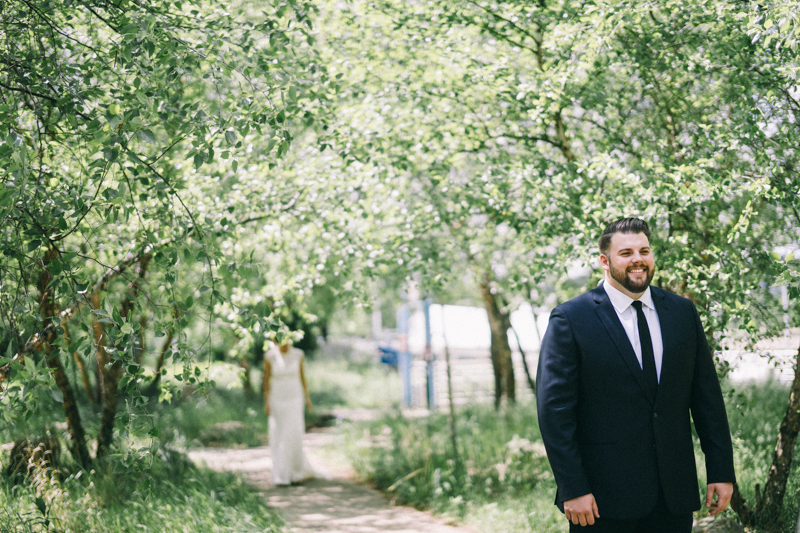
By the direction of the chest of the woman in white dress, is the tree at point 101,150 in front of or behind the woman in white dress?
in front

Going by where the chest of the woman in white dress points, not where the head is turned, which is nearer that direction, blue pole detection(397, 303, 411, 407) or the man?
the man

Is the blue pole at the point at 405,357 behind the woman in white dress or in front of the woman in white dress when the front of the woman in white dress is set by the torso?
behind

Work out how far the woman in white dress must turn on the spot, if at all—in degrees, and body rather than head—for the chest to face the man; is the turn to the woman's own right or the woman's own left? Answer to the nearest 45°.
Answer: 0° — they already face them

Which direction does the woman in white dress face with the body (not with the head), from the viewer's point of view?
toward the camera
